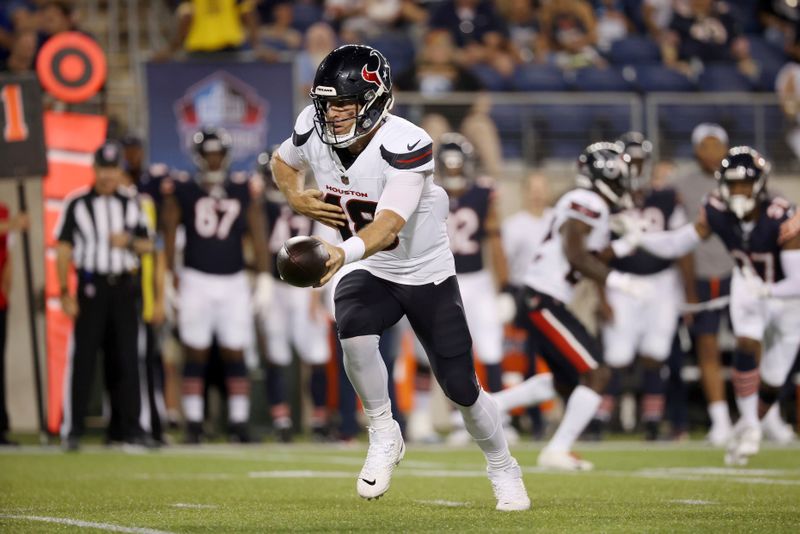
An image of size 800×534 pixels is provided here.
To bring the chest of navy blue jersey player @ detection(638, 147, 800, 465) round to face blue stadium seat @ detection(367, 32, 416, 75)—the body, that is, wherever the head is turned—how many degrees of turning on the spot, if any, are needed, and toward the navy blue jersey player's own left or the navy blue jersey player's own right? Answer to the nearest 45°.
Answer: approximately 135° to the navy blue jersey player's own right

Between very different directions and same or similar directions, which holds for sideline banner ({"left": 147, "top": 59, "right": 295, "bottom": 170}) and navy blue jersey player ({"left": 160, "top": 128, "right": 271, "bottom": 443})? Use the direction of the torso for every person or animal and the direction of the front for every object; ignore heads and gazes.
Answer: same or similar directions

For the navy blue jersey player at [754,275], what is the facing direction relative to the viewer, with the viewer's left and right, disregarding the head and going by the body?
facing the viewer

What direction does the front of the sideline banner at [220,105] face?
toward the camera

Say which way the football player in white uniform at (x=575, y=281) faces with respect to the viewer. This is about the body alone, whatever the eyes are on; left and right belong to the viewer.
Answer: facing to the right of the viewer

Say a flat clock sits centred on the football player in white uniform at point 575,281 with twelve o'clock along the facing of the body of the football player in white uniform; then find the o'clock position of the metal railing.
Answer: The metal railing is roughly at 9 o'clock from the football player in white uniform.

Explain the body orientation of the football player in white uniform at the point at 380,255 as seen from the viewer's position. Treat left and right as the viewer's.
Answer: facing the viewer and to the left of the viewer

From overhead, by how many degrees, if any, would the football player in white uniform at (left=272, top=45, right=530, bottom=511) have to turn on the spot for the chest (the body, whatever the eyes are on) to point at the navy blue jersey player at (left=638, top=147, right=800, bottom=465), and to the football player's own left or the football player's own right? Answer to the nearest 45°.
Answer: approximately 180°

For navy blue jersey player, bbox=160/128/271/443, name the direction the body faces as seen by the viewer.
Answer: toward the camera
